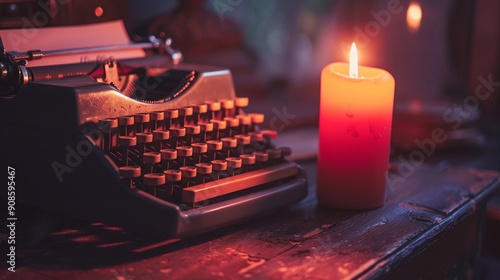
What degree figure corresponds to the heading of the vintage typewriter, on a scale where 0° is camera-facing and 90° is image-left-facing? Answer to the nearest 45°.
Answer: approximately 315°
